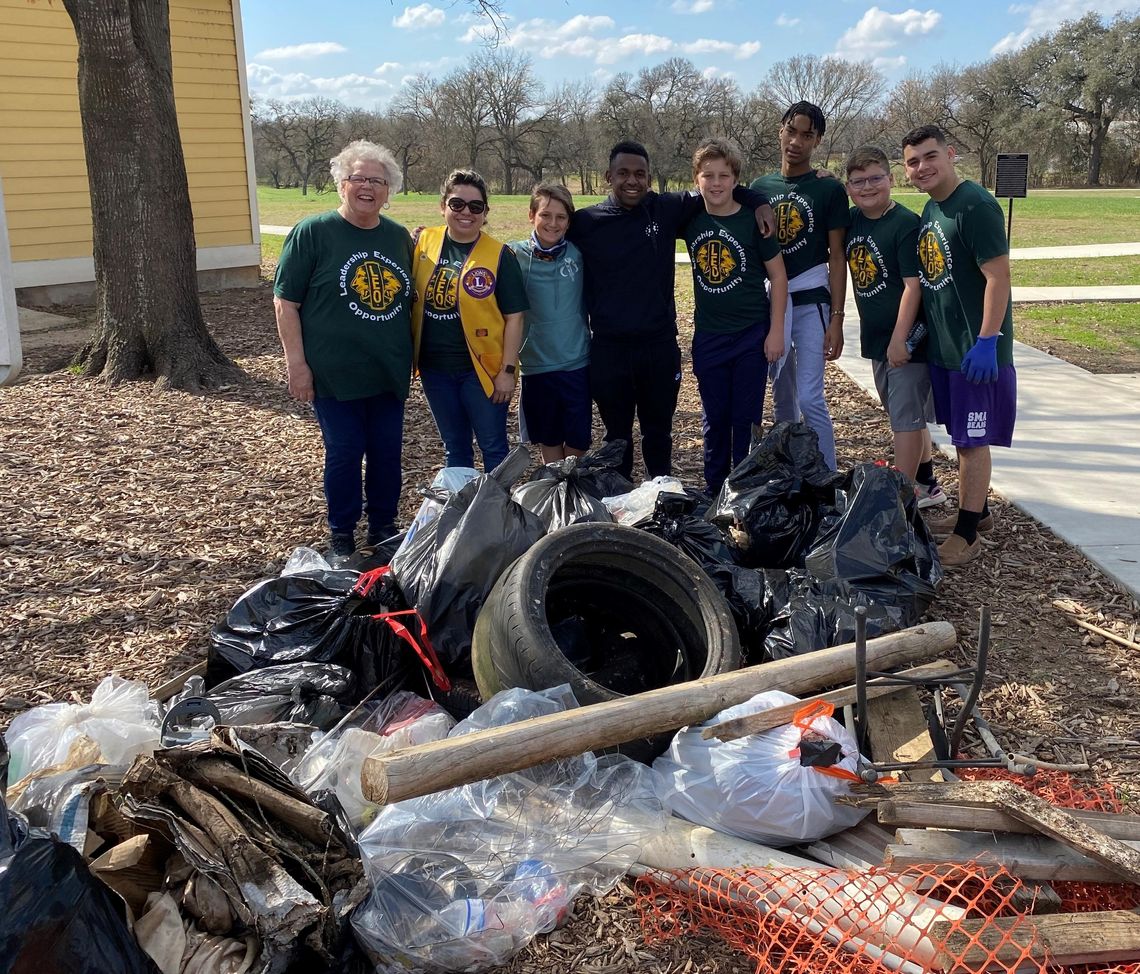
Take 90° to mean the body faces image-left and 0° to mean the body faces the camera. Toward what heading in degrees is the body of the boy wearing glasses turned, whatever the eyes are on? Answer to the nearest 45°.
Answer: approximately 45°

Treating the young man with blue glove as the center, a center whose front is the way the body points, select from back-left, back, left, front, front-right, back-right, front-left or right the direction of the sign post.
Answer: back-right

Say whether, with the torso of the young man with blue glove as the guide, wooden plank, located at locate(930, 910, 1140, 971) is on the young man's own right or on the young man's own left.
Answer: on the young man's own left

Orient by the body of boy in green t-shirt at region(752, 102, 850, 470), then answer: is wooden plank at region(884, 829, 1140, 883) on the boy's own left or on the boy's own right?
on the boy's own left

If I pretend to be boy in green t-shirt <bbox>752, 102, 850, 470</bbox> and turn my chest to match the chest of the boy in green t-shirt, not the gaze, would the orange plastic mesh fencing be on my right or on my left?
on my left

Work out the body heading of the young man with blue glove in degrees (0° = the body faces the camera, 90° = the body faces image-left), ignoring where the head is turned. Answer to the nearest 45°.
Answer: approximately 45°
